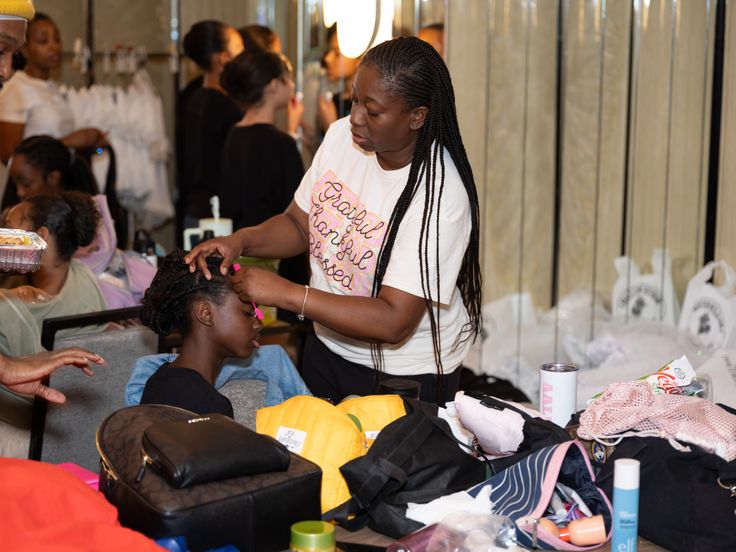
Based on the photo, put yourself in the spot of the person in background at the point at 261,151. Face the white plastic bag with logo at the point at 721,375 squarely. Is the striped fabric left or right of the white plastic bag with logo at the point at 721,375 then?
right

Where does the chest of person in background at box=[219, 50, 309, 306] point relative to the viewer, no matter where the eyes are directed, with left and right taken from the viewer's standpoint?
facing away from the viewer and to the right of the viewer

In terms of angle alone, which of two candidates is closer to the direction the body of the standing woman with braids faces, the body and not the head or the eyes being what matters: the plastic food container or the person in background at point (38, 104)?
the plastic food container

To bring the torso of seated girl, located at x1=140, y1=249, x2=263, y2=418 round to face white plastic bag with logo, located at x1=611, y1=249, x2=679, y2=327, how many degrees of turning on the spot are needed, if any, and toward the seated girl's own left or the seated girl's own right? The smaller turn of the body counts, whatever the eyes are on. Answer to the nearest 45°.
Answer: approximately 45° to the seated girl's own left

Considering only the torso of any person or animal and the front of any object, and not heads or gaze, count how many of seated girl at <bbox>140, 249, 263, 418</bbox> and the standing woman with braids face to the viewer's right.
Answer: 1

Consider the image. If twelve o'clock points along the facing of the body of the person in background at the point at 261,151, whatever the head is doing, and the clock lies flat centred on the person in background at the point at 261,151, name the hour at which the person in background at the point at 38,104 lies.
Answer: the person in background at the point at 38,104 is roughly at 9 o'clock from the person in background at the point at 261,151.

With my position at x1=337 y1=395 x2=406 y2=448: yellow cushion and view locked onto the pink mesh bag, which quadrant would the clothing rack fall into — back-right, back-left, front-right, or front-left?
back-left

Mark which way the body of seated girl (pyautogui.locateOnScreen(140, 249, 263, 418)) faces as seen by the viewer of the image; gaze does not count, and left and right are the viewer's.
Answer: facing to the right of the viewer

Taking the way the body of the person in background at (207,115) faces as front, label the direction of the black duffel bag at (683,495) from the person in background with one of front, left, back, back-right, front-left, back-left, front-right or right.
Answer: back-right
